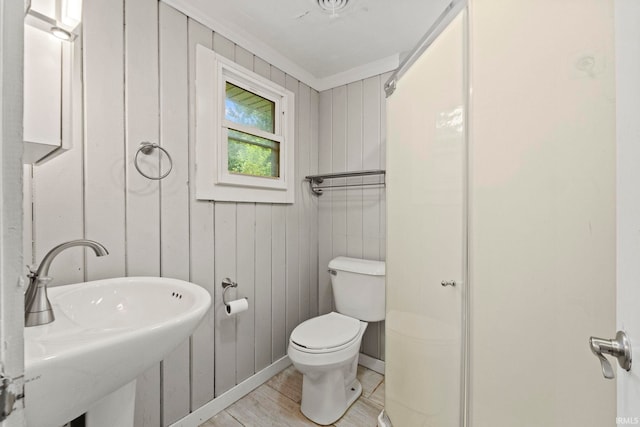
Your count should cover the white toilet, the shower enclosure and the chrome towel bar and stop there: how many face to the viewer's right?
0

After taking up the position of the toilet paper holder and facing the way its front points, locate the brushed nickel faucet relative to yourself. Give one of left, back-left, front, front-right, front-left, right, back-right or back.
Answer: right

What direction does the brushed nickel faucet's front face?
to the viewer's right

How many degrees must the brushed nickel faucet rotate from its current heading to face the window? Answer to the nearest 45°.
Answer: approximately 45° to its left

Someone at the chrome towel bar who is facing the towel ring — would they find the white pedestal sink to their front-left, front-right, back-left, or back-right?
front-left

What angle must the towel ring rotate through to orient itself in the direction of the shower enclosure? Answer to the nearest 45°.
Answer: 0° — it already faces it

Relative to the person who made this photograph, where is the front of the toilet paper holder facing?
facing the viewer and to the right of the viewer

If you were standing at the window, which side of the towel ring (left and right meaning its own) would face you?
left

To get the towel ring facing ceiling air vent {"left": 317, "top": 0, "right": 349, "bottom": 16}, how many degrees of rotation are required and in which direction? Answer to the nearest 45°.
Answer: approximately 45° to its left

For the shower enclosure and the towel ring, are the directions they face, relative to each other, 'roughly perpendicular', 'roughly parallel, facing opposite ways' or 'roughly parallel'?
roughly parallel, facing opposite ways

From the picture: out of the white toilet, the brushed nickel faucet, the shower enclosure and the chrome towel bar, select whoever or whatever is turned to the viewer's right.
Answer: the brushed nickel faucet

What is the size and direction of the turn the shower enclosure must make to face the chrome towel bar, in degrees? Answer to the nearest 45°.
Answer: approximately 90° to its right

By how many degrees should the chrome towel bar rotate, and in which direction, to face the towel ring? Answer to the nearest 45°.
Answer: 0° — it already faces it
